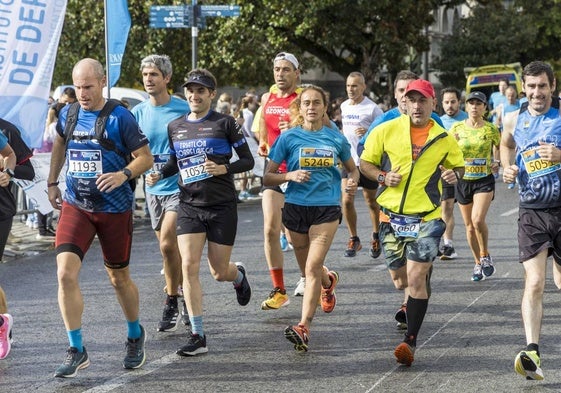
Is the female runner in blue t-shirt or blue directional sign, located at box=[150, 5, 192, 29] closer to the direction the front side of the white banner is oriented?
the female runner in blue t-shirt

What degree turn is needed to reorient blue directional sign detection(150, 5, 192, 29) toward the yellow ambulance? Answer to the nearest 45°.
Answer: approximately 135° to its left

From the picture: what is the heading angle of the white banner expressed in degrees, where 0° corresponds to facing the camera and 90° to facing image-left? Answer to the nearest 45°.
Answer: approximately 0°

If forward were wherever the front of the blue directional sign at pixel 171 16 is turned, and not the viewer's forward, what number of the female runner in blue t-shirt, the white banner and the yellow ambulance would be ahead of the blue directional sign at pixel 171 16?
2

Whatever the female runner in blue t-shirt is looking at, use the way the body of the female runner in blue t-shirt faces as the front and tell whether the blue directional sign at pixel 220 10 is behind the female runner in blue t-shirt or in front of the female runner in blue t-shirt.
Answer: behind

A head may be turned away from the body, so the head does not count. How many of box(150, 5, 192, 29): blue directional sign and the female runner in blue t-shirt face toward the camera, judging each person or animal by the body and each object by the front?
2

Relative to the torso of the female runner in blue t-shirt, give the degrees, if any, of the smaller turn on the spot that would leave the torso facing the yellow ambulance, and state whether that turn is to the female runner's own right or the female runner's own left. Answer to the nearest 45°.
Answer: approximately 180°

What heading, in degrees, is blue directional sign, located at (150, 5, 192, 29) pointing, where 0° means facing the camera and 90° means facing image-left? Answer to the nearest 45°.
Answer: approximately 0°

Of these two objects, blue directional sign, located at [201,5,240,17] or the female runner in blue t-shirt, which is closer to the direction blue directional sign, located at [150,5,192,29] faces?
the female runner in blue t-shirt

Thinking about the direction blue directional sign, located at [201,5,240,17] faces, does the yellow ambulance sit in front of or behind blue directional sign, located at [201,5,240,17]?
behind
